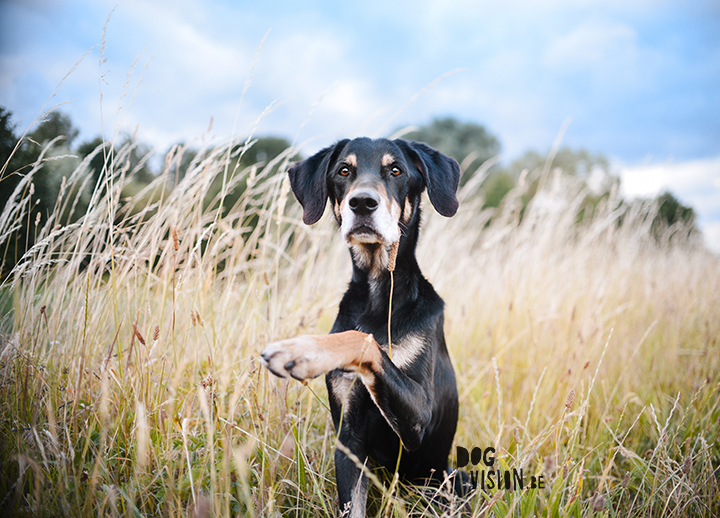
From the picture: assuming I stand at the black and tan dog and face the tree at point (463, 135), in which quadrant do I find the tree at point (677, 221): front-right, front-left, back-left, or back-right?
front-right

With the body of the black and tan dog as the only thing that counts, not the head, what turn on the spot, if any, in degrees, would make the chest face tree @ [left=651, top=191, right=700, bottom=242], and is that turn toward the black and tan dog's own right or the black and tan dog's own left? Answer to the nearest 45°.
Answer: approximately 135° to the black and tan dog's own left

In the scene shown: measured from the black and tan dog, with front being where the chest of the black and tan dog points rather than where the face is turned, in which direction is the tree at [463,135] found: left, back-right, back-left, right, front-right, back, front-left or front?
back

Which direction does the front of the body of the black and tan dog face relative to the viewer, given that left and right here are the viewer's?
facing the viewer
